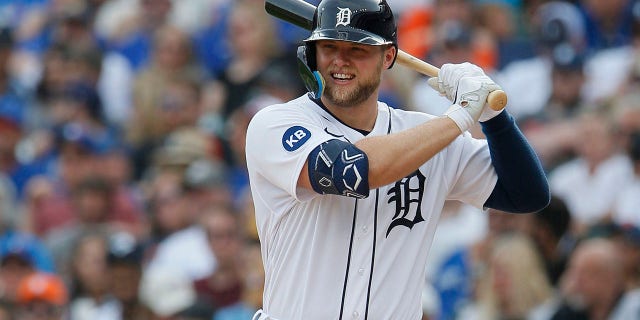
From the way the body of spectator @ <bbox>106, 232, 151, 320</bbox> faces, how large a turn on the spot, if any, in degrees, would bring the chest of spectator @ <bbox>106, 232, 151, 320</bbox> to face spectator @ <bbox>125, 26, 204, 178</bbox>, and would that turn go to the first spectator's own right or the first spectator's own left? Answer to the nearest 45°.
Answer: approximately 180°

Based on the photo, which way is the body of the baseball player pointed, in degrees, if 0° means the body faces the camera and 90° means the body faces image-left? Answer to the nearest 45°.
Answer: approximately 0°

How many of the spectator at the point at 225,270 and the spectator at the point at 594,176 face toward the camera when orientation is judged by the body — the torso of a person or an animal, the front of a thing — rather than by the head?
2

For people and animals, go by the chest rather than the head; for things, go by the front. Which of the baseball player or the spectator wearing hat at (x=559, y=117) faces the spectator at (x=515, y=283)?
the spectator wearing hat

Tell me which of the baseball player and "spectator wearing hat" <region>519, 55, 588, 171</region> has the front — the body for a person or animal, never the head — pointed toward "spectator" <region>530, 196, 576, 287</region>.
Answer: the spectator wearing hat

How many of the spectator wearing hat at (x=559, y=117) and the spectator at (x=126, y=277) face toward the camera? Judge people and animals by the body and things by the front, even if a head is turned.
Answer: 2
